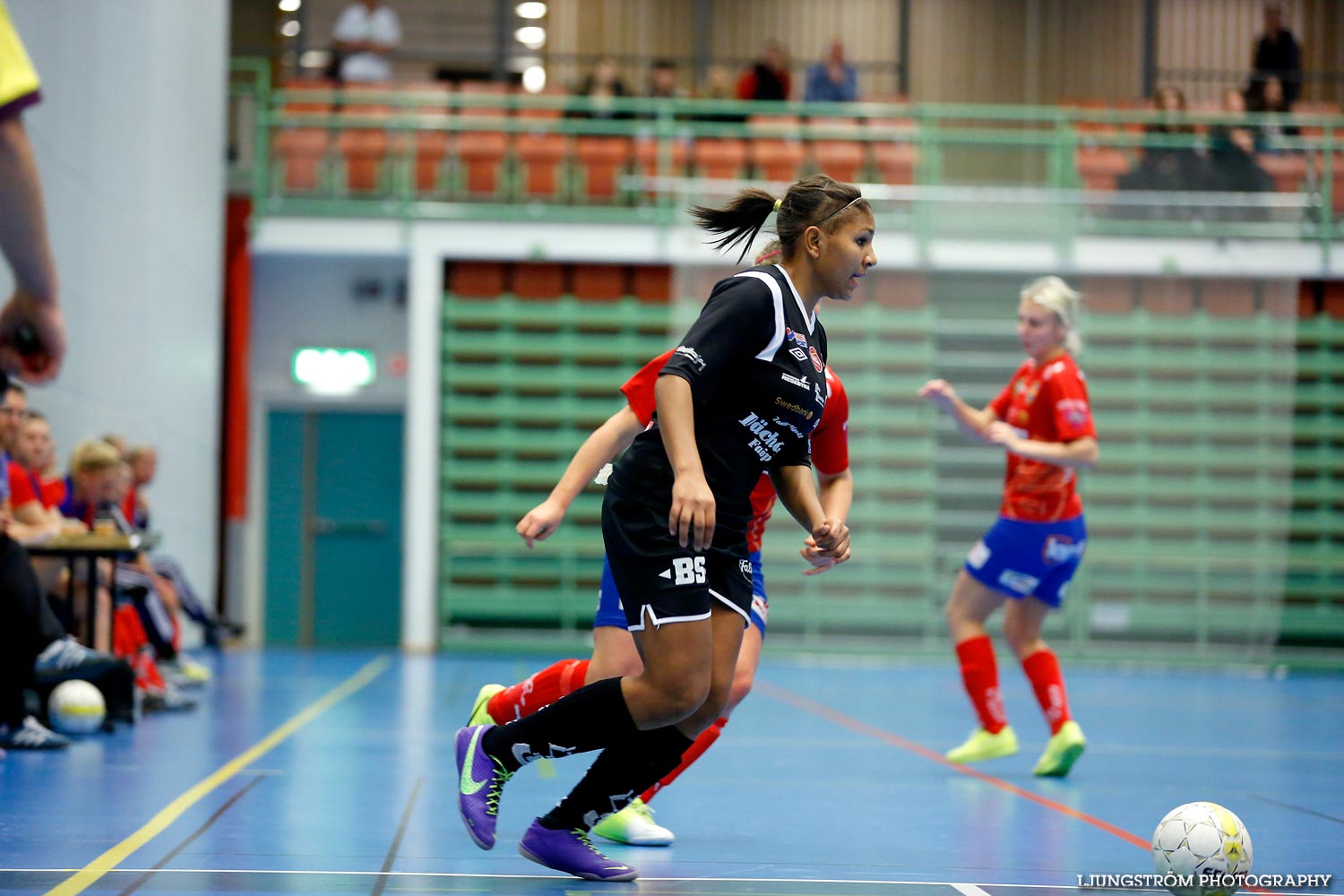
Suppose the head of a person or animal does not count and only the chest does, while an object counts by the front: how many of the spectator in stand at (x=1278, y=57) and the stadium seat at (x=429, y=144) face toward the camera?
2

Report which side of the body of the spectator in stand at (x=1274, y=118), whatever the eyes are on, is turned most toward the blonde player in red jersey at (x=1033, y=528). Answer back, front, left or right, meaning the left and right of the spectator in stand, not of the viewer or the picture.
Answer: front

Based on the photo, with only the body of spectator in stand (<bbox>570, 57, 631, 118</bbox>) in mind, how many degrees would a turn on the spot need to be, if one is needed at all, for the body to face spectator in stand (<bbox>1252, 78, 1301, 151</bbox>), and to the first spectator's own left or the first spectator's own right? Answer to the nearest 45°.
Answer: approximately 90° to the first spectator's own left

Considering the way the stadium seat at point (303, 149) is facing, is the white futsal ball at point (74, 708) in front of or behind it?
in front

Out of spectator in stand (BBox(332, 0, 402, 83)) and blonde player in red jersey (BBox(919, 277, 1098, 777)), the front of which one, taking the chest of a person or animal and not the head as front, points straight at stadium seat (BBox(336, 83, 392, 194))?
the spectator in stand

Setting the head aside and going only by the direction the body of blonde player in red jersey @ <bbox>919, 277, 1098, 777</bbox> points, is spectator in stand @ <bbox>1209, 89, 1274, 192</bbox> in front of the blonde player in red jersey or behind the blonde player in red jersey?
behind
